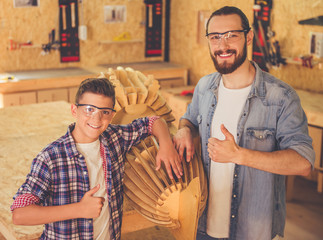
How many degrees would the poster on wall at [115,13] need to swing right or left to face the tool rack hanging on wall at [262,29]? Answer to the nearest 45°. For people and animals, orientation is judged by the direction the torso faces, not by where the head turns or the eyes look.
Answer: approximately 45° to its left

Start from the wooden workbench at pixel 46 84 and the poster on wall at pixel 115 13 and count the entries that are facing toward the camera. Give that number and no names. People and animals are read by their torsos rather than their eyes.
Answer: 2

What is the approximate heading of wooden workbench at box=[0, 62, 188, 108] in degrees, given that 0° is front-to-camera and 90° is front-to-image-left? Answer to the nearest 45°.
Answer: approximately 0°

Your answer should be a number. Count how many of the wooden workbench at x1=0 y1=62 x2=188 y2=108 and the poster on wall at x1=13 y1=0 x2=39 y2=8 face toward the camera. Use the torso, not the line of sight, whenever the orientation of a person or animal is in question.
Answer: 2

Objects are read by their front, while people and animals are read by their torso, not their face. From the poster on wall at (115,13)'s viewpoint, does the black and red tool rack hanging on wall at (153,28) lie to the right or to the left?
on its left

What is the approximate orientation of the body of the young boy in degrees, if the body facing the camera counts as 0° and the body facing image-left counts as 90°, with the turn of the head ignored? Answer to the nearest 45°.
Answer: approximately 315°
